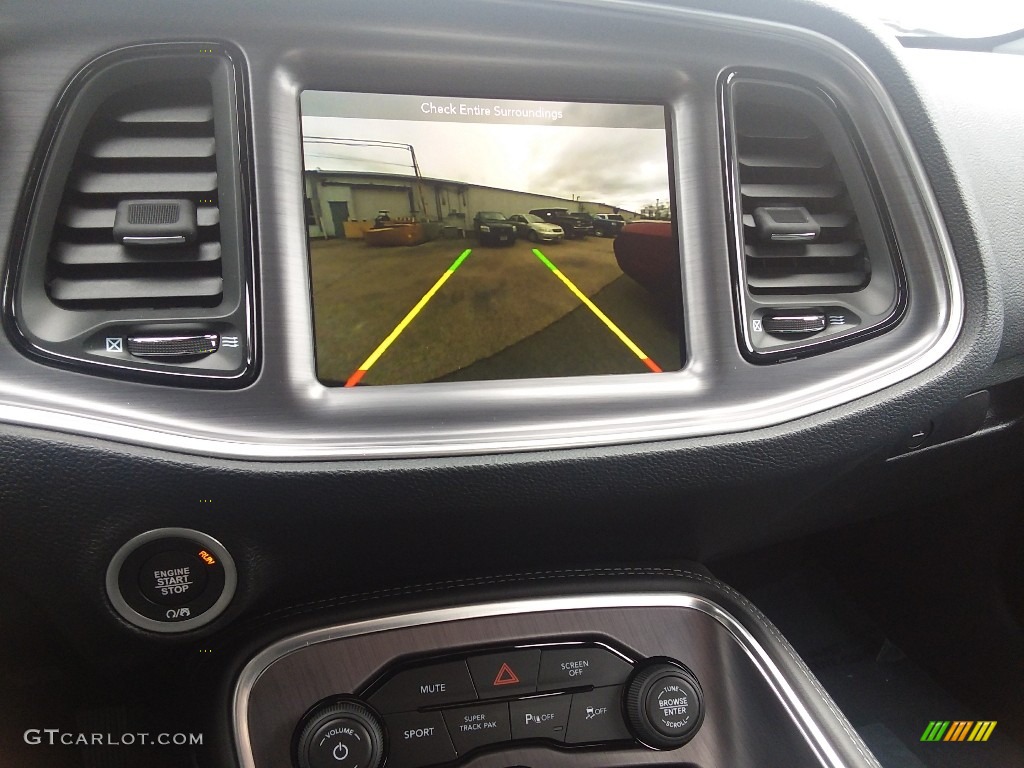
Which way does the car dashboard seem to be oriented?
toward the camera
